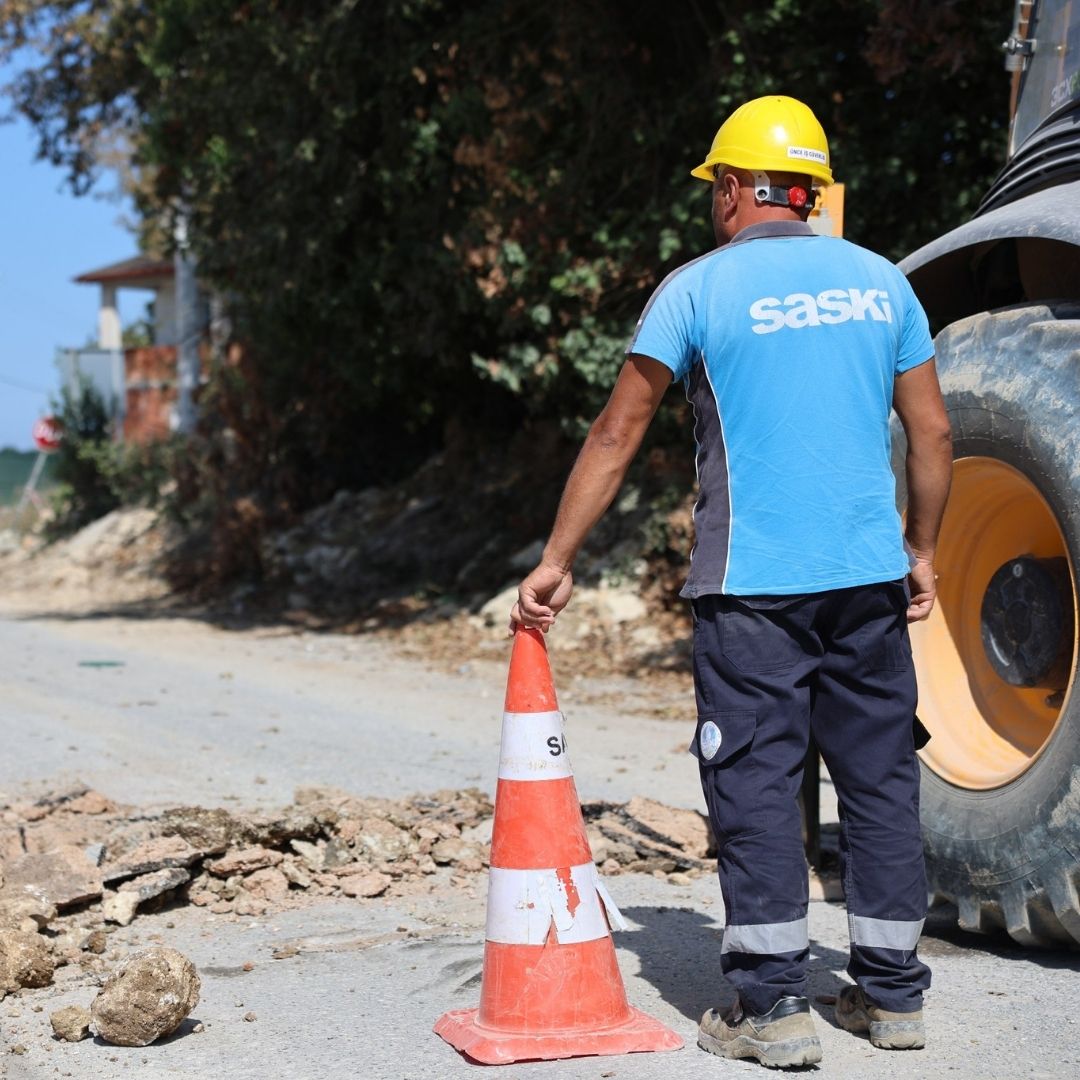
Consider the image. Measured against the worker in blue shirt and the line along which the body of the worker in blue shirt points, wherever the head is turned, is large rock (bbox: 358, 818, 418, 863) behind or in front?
in front

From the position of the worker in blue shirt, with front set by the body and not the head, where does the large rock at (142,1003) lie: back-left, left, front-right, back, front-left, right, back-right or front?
front-left

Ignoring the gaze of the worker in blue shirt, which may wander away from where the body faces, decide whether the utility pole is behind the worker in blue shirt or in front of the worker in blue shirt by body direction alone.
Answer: in front

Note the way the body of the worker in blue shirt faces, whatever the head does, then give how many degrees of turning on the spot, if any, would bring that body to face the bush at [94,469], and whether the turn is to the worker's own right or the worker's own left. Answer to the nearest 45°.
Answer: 0° — they already face it

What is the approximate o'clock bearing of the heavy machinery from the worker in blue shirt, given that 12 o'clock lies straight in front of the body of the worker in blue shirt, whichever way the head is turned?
The heavy machinery is roughly at 3 o'clock from the worker in blue shirt.

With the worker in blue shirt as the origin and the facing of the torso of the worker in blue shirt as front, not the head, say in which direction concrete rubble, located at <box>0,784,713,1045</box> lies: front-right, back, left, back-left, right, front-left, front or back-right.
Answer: front

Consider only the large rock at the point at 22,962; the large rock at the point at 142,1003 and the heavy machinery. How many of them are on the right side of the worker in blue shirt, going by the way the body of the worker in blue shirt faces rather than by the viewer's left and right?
1

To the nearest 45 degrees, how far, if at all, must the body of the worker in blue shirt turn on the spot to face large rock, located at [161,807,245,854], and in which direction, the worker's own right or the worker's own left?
0° — they already face it

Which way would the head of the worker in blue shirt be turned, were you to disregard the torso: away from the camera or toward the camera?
away from the camera

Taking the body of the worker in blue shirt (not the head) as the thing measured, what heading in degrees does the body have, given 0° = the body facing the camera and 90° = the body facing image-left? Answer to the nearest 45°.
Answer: approximately 135°
